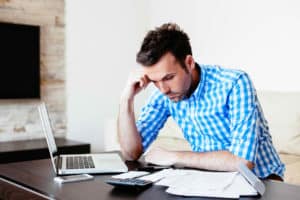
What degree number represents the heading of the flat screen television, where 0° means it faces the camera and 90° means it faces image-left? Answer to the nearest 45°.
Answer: approximately 315°

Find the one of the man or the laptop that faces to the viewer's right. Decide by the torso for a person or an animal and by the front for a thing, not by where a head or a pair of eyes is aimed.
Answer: the laptop

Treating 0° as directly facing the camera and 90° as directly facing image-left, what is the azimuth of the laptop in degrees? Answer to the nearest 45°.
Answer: approximately 270°

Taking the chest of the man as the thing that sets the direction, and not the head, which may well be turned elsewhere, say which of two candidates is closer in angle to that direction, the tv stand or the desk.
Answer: the desk

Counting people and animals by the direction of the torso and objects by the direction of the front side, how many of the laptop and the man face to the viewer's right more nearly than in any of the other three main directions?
1
